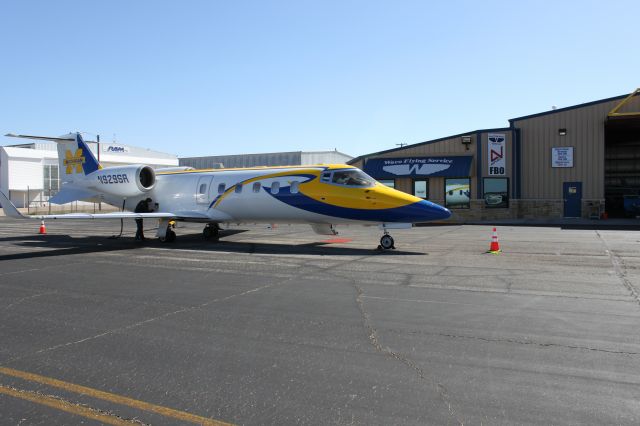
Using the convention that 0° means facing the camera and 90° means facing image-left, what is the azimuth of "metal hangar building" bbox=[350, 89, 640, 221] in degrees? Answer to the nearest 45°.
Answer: approximately 0°

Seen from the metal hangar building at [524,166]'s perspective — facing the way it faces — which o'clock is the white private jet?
The white private jet is roughly at 1 o'clock from the metal hangar building.
